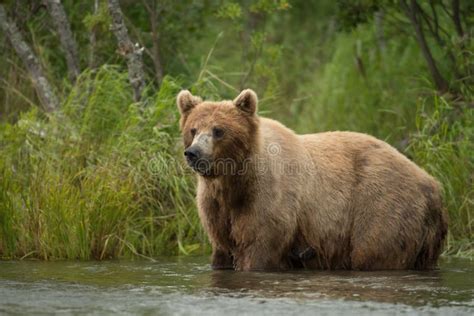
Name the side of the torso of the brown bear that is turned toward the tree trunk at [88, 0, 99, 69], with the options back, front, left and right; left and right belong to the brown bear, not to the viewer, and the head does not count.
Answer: right

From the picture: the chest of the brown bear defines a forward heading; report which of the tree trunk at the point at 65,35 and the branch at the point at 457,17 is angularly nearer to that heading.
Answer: the tree trunk

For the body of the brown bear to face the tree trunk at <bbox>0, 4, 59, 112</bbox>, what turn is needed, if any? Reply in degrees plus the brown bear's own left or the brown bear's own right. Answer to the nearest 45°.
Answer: approximately 90° to the brown bear's own right

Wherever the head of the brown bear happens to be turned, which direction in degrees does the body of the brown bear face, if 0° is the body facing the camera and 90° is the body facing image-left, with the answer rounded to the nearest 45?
approximately 45°

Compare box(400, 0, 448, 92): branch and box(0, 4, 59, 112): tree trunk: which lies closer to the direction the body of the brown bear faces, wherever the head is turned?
the tree trunk

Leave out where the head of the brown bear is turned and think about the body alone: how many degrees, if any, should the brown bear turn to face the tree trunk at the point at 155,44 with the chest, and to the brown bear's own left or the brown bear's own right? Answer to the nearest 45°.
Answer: approximately 90° to the brown bear's own right

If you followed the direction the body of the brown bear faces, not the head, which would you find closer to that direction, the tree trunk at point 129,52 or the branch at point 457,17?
the tree trunk

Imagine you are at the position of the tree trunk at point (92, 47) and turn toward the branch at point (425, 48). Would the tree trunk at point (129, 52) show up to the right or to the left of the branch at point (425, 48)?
right

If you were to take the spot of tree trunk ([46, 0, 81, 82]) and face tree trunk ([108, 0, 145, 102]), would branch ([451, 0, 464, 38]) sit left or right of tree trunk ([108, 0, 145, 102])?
left

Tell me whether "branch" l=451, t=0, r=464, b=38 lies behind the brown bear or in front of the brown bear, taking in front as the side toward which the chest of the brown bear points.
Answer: behind

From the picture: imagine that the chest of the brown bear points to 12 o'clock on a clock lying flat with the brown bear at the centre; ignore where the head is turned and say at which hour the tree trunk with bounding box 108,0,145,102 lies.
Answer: The tree trunk is roughly at 3 o'clock from the brown bear.

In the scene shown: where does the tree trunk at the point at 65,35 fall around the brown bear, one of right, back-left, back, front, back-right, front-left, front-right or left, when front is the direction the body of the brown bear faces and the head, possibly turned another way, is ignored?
right
